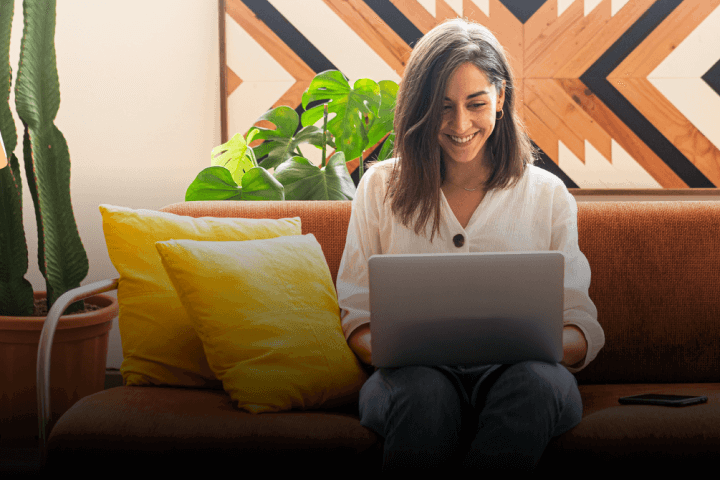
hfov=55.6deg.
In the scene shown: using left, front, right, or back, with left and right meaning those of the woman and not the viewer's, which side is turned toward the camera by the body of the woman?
front

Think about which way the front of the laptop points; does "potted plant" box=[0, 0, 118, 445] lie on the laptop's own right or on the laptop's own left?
on the laptop's own left

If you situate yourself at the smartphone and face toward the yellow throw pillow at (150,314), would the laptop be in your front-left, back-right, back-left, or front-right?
front-left

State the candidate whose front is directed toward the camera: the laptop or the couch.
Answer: the couch

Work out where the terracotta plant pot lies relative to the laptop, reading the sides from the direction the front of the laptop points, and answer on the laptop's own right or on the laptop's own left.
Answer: on the laptop's own left

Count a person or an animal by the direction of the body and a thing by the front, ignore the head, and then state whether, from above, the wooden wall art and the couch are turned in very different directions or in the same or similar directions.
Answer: same or similar directions

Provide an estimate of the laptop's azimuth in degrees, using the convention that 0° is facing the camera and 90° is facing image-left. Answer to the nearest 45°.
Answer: approximately 180°

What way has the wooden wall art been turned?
toward the camera

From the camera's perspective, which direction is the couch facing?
toward the camera

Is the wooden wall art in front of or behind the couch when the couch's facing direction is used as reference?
behind

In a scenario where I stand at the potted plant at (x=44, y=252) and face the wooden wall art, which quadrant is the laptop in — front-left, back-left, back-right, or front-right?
front-right

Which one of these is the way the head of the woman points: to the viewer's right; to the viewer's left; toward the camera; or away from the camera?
toward the camera

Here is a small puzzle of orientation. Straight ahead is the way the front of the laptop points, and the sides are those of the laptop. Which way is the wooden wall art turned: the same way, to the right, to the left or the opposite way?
the opposite way

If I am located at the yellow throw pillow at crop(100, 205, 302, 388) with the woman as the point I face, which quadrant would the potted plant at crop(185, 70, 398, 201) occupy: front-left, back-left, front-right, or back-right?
front-left

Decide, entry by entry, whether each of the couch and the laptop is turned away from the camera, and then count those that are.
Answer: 1

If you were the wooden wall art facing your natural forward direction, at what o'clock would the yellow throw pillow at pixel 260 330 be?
The yellow throw pillow is roughly at 1 o'clock from the wooden wall art.

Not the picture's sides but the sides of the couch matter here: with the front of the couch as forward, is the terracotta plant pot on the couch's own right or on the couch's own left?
on the couch's own right
